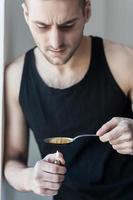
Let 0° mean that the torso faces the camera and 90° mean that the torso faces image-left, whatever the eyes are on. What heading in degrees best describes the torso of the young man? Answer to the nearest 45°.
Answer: approximately 0°
